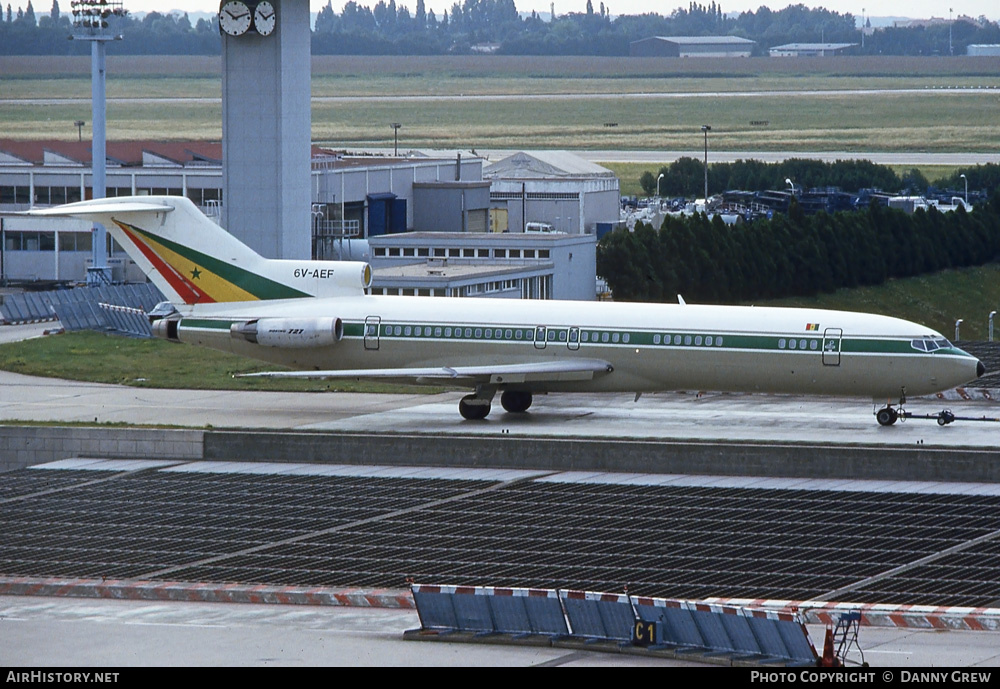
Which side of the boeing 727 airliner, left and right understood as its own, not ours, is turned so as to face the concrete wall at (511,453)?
right

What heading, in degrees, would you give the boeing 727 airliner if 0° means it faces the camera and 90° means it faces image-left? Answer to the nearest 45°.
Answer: approximately 270°
